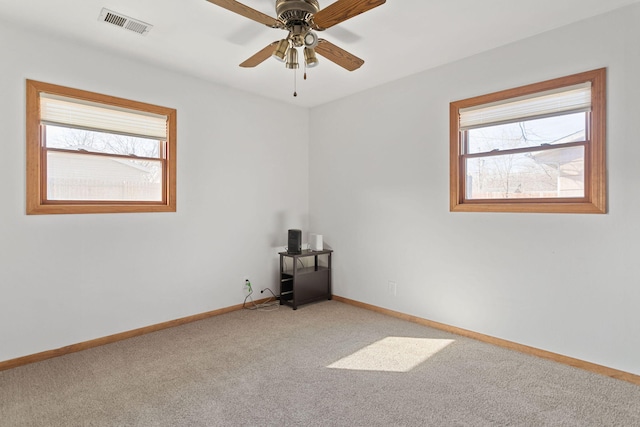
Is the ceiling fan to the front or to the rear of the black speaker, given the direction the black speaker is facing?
to the front

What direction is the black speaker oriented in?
toward the camera
